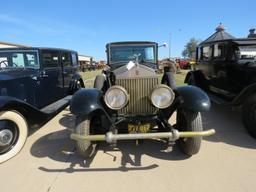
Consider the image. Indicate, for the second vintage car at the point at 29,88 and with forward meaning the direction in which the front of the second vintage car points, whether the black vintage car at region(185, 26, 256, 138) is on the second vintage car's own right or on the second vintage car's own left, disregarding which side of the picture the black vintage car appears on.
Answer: on the second vintage car's own left

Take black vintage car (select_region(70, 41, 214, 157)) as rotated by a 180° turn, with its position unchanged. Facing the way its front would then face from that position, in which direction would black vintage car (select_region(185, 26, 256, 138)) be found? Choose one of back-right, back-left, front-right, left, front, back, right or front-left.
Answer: front-right

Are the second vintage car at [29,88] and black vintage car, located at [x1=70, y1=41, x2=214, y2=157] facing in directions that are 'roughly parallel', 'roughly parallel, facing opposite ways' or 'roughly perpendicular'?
roughly parallel

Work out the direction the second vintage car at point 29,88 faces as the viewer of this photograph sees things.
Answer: facing the viewer and to the left of the viewer

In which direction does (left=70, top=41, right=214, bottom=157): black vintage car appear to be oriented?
toward the camera

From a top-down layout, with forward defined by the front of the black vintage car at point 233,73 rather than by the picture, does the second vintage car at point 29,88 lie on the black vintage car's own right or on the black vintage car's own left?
on the black vintage car's own right

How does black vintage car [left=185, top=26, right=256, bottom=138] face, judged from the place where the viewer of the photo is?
facing the viewer and to the right of the viewer
